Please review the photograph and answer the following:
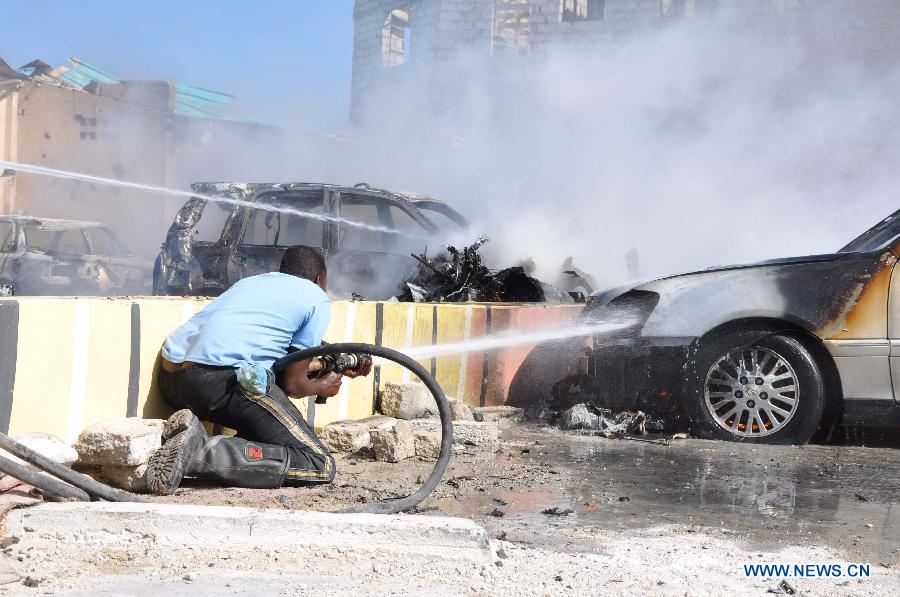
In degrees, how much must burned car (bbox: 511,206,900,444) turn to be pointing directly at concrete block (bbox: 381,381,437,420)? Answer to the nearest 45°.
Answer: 0° — it already faces it

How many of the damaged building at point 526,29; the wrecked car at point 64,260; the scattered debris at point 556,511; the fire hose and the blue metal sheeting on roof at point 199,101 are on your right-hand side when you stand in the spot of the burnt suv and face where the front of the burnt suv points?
2

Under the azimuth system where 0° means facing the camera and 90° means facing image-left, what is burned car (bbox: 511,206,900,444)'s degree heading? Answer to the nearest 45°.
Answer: approximately 90°

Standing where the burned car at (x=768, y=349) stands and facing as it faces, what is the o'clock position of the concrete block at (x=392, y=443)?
The concrete block is roughly at 11 o'clock from the burned car.

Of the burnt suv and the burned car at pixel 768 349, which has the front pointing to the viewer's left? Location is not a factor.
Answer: the burned car

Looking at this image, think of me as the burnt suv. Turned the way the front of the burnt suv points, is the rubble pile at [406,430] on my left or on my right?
on my right

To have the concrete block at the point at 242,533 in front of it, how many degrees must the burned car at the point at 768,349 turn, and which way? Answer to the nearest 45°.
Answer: approximately 45° to its left

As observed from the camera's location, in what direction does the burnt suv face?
facing to the right of the viewer

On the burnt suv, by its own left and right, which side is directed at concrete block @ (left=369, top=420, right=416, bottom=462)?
right

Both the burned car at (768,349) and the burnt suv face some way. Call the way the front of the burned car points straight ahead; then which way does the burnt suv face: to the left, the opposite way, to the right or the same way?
the opposite way

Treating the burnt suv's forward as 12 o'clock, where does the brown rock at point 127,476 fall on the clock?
The brown rock is roughly at 3 o'clock from the burnt suv.

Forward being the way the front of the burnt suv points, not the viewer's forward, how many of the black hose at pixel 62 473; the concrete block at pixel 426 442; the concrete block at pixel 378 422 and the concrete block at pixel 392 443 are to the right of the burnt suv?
4

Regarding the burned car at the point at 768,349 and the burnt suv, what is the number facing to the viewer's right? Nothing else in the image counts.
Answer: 1
